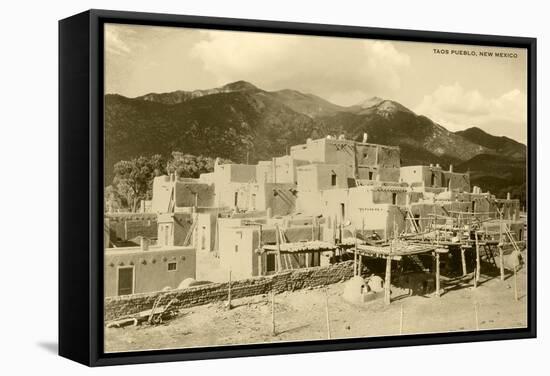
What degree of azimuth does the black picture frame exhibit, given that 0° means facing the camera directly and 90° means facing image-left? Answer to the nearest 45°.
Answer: approximately 315°
